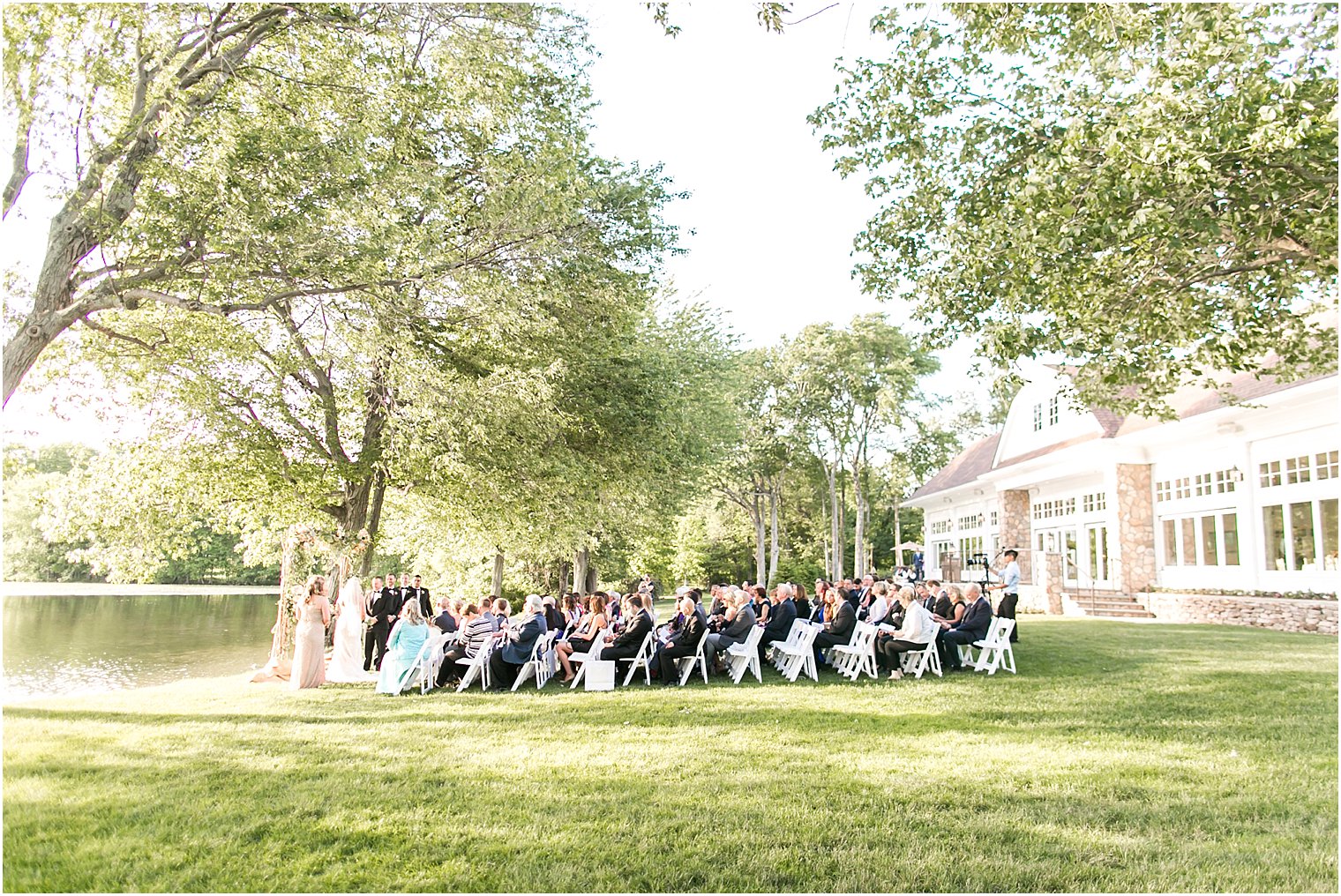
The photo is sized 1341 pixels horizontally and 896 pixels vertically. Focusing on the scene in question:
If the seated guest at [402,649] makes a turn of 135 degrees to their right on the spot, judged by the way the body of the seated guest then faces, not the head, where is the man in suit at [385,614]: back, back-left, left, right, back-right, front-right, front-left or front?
left

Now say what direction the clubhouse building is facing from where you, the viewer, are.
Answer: facing the viewer and to the left of the viewer

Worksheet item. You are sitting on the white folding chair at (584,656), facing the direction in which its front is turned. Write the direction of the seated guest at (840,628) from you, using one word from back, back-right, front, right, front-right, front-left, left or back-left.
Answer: back

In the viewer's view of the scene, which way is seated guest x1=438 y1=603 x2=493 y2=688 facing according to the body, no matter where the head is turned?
to the viewer's left

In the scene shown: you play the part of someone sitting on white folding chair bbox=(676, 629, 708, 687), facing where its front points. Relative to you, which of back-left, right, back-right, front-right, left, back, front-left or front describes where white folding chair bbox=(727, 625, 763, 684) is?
back

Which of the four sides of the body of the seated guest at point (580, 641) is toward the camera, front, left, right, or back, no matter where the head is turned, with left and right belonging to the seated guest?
left

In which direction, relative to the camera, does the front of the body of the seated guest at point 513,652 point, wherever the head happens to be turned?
to the viewer's left

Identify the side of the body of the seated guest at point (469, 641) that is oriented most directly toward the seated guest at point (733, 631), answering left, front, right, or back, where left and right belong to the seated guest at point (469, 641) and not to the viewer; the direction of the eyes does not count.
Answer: back

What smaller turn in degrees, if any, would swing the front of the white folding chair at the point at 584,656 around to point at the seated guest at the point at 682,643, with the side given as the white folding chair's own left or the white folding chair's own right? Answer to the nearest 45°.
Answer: approximately 180°

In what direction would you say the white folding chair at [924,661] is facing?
to the viewer's left

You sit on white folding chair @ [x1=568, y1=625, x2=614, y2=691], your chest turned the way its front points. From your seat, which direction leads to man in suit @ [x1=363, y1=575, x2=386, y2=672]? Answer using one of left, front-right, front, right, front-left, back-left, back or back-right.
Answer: front-right

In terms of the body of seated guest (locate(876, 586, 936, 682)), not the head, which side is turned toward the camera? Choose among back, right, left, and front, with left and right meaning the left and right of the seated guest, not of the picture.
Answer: left

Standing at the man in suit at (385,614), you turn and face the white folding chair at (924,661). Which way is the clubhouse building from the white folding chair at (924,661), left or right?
left

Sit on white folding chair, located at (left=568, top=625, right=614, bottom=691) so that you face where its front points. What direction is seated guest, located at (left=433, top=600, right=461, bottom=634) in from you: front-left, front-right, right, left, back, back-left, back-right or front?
front-right

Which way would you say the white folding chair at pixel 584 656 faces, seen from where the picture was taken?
facing to the left of the viewer

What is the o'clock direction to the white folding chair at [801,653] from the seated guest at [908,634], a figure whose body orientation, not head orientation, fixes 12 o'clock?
The white folding chair is roughly at 12 o'clock from the seated guest.

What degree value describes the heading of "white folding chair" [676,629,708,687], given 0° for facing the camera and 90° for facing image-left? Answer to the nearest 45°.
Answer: approximately 90°

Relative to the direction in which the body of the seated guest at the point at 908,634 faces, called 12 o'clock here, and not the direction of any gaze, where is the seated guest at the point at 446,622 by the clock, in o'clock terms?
the seated guest at the point at 446,622 is roughly at 12 o'clock from the seated guest at the point at 908,634.
